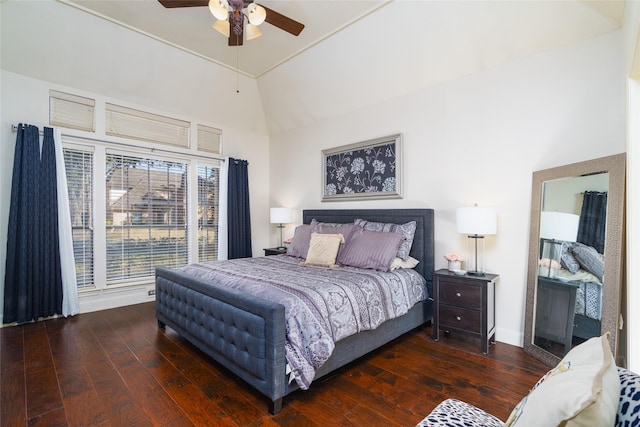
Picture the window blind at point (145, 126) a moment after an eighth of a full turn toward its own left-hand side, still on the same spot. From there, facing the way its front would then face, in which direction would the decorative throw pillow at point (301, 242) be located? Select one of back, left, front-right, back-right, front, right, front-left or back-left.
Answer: front-right

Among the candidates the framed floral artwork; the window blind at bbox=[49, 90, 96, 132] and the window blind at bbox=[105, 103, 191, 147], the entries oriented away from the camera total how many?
0

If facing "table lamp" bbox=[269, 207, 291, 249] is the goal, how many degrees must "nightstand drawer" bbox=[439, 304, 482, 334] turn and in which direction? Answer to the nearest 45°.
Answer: approximately 45° to its right

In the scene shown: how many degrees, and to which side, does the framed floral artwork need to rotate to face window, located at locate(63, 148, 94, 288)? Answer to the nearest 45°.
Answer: approximately 45° to its right

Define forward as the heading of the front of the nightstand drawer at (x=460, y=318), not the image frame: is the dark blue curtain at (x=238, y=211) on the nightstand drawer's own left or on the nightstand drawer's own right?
on the nightstand drawer's own right

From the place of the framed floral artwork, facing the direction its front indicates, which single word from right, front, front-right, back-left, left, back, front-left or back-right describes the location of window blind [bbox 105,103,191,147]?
front-right

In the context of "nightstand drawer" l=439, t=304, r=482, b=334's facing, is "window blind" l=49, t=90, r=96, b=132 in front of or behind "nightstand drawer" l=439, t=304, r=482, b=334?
in front

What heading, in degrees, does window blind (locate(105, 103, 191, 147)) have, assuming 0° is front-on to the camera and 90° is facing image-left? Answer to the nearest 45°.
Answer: approximately 315°

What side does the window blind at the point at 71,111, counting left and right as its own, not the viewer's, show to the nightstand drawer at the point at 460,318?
front

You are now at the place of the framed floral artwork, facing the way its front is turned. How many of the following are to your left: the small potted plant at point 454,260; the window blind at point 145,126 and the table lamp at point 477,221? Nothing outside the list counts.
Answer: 2

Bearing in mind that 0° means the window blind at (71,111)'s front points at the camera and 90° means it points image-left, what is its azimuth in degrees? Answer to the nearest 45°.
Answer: approximately 315°

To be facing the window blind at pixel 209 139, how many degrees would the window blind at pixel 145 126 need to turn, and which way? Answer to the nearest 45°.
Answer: approximately 45° to its left

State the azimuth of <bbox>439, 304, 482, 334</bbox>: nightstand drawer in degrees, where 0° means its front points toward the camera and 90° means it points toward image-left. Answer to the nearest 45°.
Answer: approximately 45°

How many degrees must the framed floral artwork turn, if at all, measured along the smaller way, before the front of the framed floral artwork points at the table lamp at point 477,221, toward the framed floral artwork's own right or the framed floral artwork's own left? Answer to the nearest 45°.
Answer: approximately 90° to the framed floral artwork's own left

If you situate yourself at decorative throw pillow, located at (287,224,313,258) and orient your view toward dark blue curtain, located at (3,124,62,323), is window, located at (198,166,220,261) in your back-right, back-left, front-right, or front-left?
front-right
